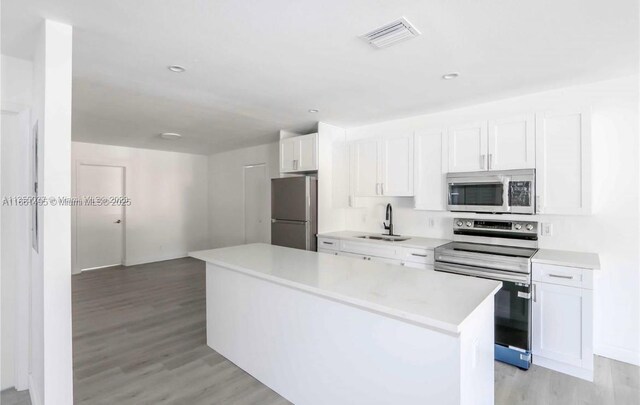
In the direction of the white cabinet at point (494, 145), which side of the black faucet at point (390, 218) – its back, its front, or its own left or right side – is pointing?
left

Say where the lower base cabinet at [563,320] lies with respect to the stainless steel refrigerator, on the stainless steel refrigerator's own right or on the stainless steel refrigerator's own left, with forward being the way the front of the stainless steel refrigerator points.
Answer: on the stainless steel refrigerator's own left

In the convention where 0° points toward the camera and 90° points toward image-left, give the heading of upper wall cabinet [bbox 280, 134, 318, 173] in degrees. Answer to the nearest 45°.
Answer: approximately 45°

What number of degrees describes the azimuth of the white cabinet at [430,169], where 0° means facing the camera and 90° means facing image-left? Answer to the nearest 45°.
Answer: approximately 0°

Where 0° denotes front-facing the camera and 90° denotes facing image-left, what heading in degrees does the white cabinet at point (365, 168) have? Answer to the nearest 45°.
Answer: approximately 45°

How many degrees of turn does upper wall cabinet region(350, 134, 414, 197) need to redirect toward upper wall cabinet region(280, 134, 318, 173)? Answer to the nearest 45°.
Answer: approximately 45° to its right

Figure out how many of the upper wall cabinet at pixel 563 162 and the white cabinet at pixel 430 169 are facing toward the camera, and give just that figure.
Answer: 2

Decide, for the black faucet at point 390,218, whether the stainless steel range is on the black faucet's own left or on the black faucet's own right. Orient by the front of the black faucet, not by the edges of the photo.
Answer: on the black faucet's own left

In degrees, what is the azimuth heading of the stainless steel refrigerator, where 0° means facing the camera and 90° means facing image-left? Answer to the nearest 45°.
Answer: approximately 45°

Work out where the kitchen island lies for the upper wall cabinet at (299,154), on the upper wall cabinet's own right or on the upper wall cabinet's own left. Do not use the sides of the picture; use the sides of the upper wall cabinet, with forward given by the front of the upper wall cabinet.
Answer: on the upper wall cabinet's own left
